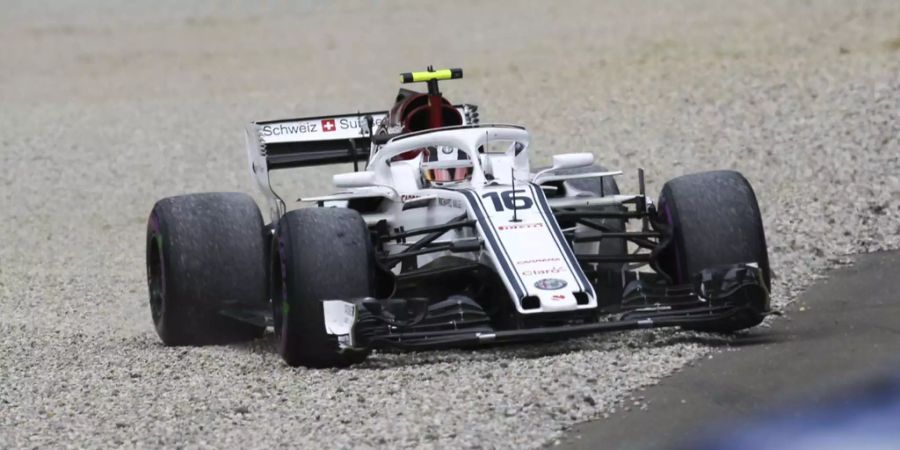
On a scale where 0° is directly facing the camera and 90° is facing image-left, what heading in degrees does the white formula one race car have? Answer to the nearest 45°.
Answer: approximately 0°
